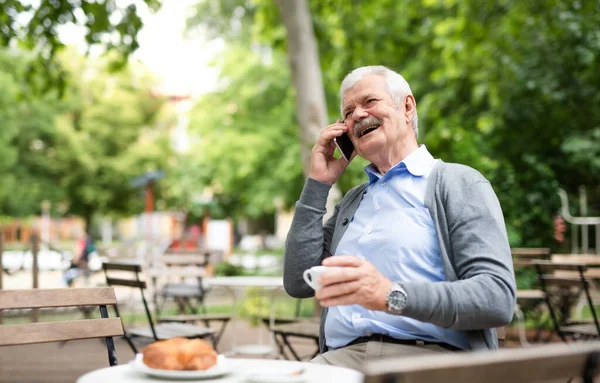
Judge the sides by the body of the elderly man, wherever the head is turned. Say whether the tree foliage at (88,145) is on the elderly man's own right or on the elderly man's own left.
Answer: on the elderly man's own right

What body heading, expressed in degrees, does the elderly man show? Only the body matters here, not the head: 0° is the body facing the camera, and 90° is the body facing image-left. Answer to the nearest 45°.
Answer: approximately 45°

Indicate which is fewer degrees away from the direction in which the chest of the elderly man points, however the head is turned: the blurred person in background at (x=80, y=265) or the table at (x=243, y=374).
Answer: the table

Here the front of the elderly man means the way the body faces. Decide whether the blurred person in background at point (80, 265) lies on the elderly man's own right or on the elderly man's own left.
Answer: on the elderly man's own right
